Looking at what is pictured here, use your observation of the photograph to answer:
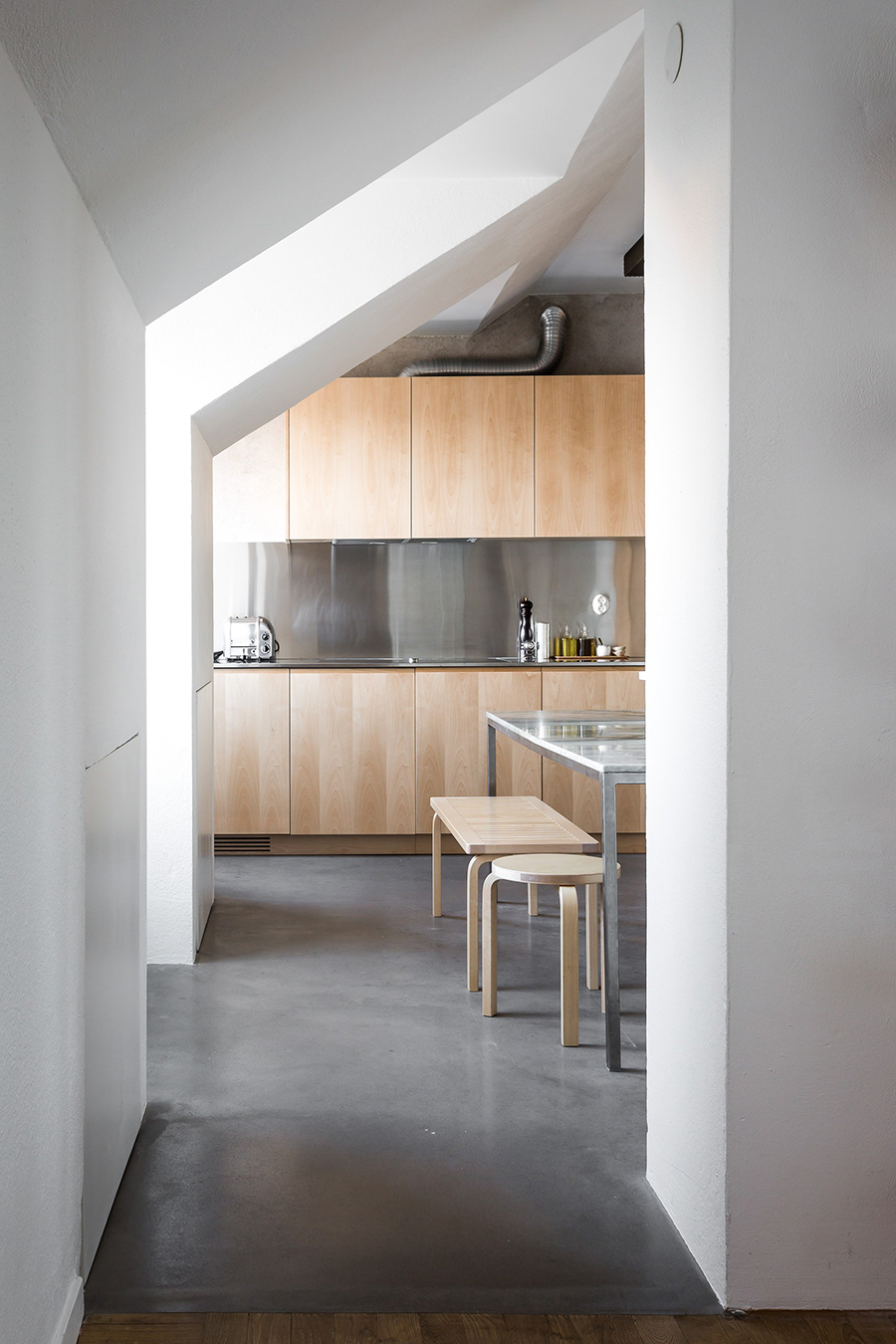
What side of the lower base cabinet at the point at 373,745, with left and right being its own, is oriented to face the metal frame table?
front

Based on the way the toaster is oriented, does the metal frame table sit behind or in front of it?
in front

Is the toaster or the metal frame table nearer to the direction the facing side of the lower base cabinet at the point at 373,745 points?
the metal frame table

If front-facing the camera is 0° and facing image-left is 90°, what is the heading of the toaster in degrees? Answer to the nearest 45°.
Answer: approximately 0°

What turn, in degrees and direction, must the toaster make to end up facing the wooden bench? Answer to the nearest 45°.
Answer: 0° — it already faces it

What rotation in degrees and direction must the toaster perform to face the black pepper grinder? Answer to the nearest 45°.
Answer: approximately 90° to its left

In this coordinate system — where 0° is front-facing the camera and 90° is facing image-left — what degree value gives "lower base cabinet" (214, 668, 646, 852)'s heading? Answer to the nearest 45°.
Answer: approximately 0°

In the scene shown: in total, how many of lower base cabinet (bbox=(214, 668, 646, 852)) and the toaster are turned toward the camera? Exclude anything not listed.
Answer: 2

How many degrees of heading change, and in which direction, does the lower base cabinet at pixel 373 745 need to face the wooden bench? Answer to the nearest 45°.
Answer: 0° — it already faces it

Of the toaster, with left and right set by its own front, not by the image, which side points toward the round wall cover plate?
front
